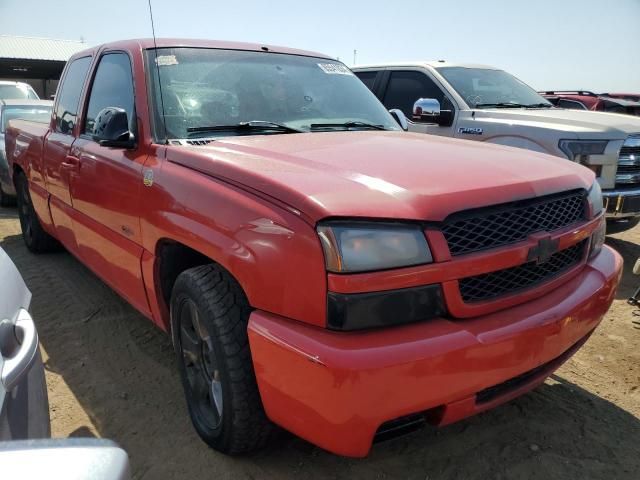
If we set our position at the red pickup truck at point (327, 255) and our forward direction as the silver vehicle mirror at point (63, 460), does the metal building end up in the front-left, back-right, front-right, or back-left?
back-right

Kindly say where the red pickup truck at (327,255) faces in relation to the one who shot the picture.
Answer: facing the viewer and to the right of the viewer

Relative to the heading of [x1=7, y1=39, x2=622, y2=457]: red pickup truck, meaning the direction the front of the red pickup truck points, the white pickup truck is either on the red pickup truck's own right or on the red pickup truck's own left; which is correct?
on the red pickup truck's own left

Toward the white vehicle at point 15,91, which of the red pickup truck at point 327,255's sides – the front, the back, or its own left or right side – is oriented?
back

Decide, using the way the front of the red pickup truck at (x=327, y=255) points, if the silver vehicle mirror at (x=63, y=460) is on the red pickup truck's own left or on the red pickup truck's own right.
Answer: on the red pickup truck's own right

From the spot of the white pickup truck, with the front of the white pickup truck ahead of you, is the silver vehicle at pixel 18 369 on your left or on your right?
on your right

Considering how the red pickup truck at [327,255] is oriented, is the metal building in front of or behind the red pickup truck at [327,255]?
behind

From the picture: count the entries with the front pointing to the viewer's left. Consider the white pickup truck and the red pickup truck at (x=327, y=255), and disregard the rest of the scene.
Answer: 0

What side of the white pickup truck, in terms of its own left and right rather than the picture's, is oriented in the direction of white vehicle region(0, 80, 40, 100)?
back
